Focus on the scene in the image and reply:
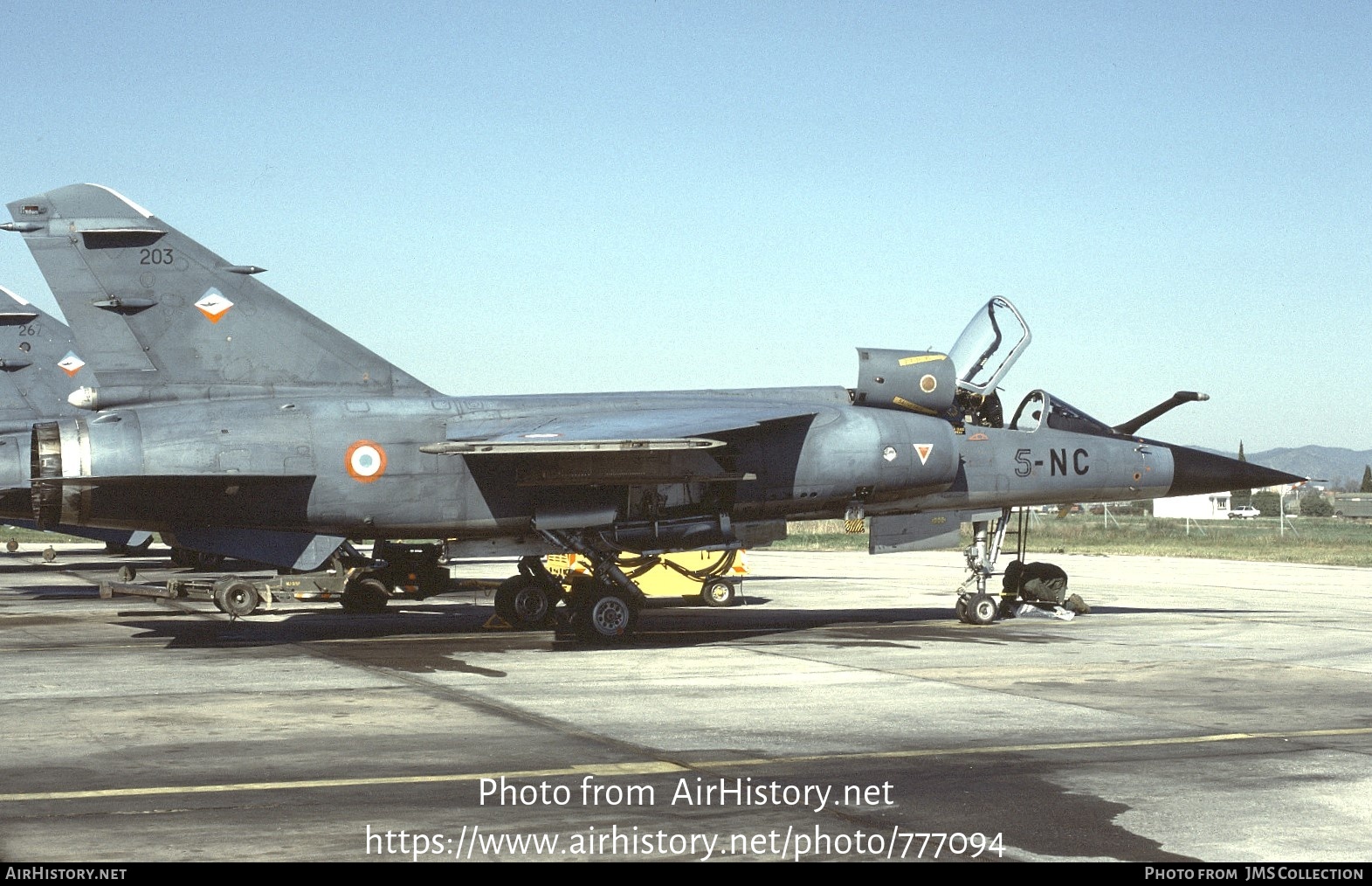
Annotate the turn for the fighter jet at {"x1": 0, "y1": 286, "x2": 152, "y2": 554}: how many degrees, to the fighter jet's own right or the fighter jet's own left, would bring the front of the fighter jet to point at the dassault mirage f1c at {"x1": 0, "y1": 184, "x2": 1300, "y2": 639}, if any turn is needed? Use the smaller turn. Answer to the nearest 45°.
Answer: approximately 90° to the fighter jet's own right

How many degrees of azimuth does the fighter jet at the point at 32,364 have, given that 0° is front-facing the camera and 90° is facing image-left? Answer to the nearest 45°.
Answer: approximately 270°

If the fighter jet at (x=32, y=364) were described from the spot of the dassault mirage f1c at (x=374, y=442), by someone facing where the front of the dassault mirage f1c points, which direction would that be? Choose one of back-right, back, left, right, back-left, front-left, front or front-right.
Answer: back-left

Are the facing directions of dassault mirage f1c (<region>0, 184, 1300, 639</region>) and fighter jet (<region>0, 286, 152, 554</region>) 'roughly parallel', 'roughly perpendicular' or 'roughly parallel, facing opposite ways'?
roughly parallel

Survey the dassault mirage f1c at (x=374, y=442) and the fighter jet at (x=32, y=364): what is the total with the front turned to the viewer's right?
2

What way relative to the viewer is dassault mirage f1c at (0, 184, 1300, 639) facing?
to the viewer's right
